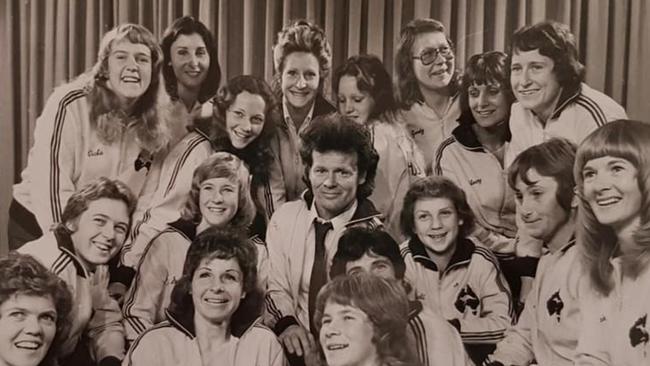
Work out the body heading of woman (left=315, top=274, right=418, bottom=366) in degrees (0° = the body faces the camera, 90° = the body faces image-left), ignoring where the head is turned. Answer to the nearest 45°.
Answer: approximately 45°

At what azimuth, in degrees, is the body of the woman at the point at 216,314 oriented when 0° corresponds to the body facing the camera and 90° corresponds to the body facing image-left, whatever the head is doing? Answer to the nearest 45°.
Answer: approximately 0°

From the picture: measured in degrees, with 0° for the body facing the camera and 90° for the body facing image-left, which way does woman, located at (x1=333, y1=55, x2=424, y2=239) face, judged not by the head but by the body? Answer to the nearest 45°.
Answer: approximately 45°

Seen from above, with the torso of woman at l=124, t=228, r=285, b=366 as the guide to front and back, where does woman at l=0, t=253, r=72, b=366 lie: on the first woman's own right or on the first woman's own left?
on the first woman's own right

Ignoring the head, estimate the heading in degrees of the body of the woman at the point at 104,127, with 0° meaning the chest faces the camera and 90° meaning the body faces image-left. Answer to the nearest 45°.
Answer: approximately 315°
